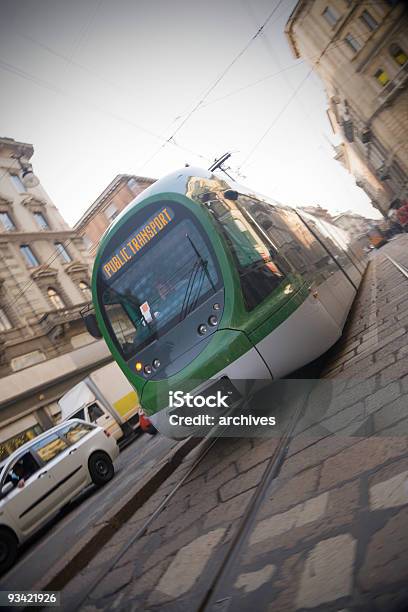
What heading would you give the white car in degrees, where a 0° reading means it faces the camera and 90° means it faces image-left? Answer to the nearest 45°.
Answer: approximately 45°

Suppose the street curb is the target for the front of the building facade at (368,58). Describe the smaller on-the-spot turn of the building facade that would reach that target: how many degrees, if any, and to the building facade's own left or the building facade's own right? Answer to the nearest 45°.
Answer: approximately 45° to the building facade's own left

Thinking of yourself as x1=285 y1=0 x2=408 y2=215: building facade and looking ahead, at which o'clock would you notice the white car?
The white car is roughly at 11 o'clock from the building facade.

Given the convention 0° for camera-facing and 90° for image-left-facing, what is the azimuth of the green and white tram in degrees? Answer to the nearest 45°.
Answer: approximately 45°

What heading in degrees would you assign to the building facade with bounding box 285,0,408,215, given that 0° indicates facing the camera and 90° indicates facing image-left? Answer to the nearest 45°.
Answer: approximately 45°

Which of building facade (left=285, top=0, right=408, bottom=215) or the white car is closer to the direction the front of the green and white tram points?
the white car
